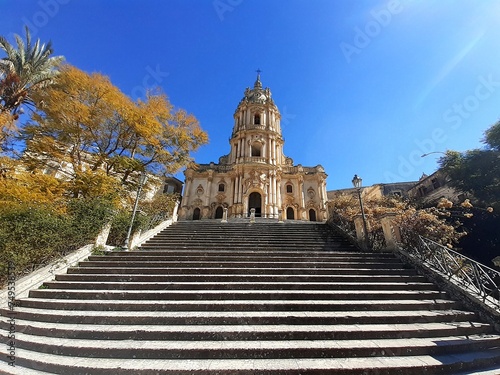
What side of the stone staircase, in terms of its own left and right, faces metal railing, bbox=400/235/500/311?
left

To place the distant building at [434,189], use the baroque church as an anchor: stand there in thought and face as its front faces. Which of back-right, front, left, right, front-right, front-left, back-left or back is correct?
left

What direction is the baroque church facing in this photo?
toward the camera

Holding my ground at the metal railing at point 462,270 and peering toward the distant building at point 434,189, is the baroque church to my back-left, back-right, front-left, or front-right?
front-left

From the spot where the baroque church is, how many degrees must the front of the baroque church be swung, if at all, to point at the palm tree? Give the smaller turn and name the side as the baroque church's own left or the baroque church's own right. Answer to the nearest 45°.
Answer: approximately 45° to the baroque church's own right

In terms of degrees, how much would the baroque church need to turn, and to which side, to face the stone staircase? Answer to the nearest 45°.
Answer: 0° — it already faces it

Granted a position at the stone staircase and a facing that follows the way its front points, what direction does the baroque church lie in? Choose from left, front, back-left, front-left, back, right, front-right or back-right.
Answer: back

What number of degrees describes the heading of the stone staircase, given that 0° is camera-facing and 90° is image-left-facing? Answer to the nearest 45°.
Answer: approximately 0°

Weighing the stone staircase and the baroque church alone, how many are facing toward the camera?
2

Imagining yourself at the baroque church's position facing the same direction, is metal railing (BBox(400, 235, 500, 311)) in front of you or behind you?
in front
